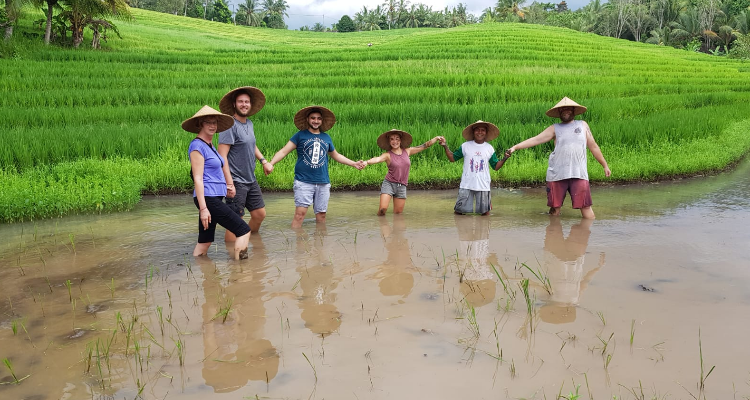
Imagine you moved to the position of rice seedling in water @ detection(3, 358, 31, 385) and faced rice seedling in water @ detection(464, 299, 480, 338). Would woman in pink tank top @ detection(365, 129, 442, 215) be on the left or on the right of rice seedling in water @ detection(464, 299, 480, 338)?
left

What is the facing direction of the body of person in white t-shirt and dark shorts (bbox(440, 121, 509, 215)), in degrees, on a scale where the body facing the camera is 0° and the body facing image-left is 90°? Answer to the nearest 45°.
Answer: approximately 0°

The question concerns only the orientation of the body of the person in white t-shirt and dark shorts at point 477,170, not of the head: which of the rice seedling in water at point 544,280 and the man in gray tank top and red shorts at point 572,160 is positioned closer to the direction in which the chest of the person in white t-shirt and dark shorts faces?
the rice seedling in water

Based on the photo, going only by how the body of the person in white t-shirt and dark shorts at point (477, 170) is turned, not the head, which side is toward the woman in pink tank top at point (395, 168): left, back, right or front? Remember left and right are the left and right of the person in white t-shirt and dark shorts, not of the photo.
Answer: right

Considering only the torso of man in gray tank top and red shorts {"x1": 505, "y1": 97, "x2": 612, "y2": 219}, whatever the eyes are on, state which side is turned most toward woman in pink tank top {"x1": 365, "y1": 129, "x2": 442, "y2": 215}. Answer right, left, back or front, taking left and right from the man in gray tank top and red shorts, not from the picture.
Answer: right

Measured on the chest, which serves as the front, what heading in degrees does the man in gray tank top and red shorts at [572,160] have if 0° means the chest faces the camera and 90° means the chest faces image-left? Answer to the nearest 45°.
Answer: approximately 0°

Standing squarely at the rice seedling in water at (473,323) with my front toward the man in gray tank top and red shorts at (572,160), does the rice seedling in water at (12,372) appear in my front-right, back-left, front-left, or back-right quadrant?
back-left

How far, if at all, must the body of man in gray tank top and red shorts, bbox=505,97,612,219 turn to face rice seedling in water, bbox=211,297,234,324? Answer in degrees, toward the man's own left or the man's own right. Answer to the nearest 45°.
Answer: approximately 45° to the man's own right
